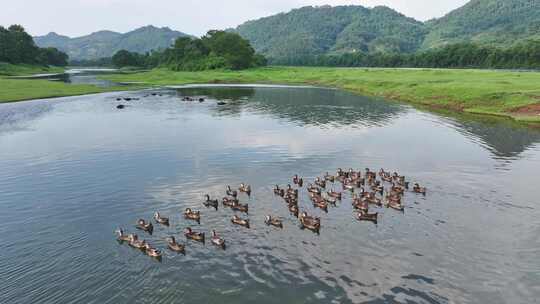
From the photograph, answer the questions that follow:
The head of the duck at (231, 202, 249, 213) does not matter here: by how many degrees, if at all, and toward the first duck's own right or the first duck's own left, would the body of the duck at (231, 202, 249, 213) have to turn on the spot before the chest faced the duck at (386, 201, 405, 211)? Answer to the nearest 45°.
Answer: approximately 180°

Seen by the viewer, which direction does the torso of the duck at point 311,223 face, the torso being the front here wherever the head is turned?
to the viewer's left

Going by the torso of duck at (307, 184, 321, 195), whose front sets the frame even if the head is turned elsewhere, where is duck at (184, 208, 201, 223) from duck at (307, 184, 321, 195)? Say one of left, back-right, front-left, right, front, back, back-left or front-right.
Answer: front-left

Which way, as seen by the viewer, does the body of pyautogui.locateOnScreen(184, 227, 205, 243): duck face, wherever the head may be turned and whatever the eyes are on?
to the viewer's left

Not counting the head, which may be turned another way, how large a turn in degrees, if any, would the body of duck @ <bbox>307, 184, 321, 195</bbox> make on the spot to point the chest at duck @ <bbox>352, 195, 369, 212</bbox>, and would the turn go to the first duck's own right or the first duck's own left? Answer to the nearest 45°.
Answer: approximately 135° to the first duck's own left

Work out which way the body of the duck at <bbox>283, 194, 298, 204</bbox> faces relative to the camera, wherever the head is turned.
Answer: to the viewer's left

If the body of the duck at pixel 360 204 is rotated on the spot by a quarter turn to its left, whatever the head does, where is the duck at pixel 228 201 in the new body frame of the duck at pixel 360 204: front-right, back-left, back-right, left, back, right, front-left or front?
front-right

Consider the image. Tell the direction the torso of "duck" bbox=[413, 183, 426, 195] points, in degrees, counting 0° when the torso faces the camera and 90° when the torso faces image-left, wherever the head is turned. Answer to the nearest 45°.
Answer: approximately 90°

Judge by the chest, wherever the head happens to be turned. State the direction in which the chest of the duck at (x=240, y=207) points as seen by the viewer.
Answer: to the viewer's left

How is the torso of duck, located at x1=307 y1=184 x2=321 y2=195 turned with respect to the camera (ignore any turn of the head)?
to the viewer's left

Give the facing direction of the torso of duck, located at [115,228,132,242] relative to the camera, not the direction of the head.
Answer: to the viewer's left

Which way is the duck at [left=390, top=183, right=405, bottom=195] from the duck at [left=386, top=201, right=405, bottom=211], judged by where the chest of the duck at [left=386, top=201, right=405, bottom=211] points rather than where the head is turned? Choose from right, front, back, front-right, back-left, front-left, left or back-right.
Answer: right

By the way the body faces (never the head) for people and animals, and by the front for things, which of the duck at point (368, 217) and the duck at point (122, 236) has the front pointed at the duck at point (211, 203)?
the duck at point (368, 217)

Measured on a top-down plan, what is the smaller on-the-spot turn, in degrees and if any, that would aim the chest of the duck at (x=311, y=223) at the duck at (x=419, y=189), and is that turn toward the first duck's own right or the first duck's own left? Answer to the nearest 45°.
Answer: approximately 135° to the first duck's own right

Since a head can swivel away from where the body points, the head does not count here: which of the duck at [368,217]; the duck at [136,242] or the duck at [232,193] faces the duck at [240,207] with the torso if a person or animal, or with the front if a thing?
the duck at [368,217]

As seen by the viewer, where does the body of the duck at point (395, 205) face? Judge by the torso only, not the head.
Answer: to the viewer's left

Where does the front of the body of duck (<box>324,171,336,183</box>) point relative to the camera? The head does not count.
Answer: to the viewer's left
